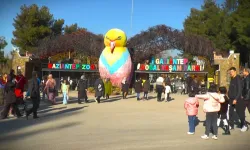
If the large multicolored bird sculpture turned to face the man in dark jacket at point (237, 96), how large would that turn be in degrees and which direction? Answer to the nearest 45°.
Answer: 0° — it already faces them

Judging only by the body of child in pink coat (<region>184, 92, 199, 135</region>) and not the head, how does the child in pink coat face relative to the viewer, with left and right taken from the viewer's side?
facing away from the viewer

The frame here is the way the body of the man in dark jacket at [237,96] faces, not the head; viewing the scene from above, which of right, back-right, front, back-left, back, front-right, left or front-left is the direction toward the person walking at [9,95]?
front-right

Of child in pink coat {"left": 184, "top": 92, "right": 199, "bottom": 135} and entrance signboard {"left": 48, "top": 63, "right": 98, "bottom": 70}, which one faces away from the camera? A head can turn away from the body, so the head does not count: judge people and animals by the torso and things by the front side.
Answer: the child in pink coat

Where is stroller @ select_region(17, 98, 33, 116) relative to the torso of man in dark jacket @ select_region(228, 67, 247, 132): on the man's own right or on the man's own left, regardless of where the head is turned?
on the man's own right

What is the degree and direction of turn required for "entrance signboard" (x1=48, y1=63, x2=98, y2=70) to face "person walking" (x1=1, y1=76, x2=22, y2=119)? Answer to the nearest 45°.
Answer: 0° — it already faces them

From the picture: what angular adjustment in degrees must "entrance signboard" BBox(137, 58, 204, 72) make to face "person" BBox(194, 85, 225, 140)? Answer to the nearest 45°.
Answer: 0° — it already faces them
